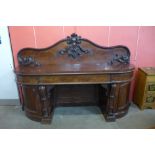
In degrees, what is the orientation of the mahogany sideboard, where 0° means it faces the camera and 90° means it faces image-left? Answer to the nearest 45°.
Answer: approximately 0°

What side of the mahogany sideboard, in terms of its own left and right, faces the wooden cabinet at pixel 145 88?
left
